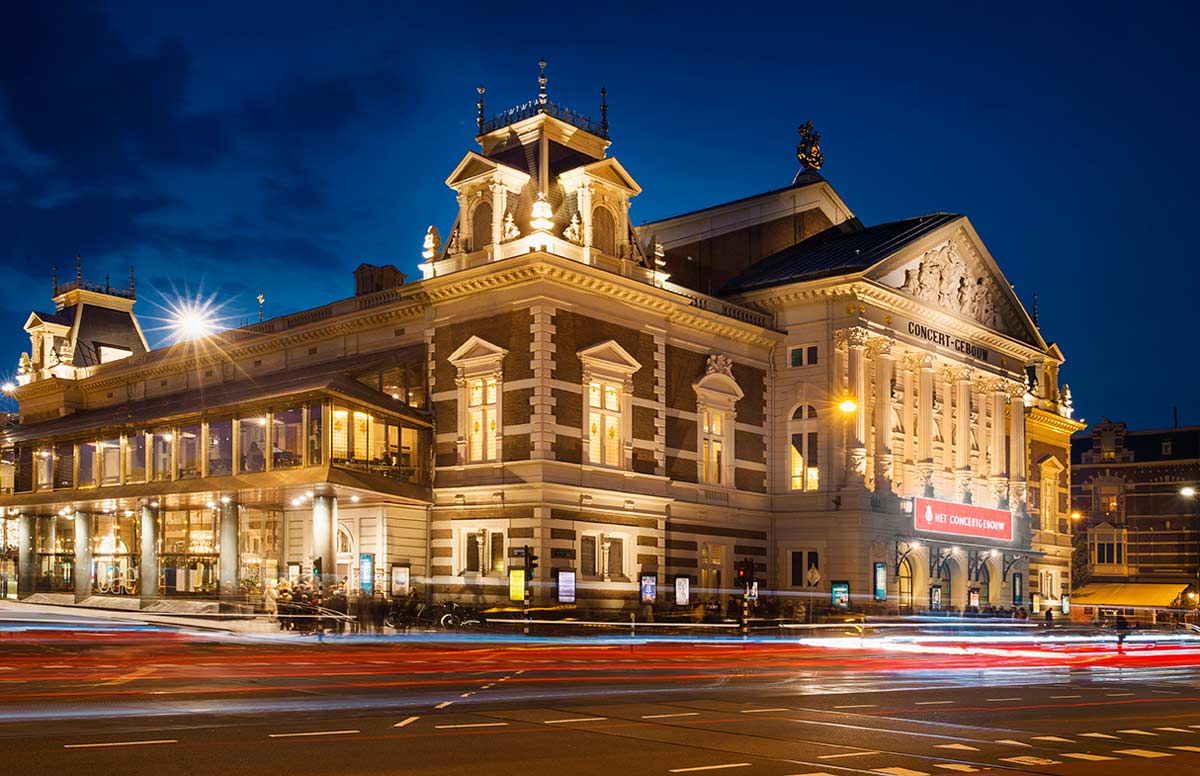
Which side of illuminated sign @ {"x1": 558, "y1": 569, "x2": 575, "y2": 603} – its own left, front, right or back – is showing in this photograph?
front

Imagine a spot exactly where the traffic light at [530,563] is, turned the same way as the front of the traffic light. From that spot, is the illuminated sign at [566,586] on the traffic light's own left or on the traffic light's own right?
on the traffic light's own left
